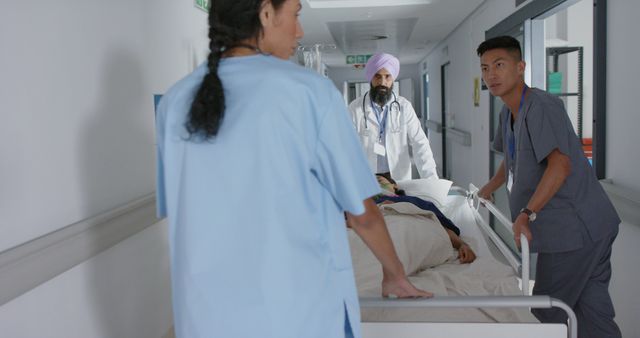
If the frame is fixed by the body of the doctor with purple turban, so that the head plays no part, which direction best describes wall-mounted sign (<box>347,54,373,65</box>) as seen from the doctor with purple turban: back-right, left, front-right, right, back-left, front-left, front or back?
back

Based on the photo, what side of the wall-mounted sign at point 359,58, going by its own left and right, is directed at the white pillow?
front

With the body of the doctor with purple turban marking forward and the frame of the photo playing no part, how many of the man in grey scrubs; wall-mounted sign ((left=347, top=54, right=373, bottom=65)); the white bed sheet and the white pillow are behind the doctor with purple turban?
1

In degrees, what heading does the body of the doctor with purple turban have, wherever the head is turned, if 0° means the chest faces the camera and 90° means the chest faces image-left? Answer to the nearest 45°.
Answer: approximately 0°

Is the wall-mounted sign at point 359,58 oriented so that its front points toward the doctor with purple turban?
yes

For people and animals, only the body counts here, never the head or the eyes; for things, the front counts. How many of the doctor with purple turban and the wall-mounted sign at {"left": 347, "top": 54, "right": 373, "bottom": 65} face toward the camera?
2

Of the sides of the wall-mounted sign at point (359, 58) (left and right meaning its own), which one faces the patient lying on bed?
front
